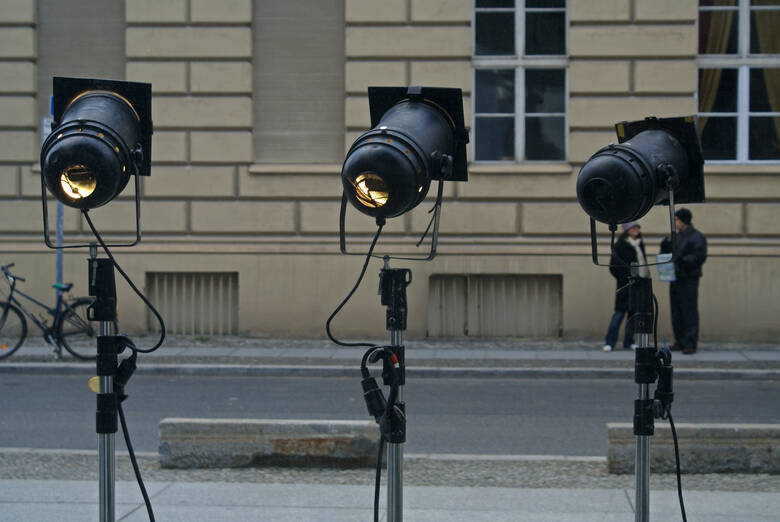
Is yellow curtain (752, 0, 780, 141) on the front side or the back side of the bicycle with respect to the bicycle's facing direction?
on the back side

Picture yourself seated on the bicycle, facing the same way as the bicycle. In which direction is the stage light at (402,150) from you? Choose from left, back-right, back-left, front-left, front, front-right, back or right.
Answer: left

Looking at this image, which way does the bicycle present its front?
to the viewer's left

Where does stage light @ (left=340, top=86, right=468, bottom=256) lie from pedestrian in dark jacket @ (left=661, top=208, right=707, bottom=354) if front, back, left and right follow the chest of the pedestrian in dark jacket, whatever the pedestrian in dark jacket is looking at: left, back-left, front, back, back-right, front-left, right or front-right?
left

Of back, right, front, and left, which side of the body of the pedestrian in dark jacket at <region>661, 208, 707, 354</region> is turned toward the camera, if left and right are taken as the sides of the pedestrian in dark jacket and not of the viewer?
left

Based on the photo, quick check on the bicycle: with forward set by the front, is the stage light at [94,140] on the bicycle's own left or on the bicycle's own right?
on the bicycle's own left

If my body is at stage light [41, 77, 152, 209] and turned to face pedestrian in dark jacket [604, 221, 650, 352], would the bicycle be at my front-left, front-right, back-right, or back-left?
front-left

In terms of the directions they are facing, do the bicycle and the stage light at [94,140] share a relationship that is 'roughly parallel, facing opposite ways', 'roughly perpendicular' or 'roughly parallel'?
roughly perpendicular

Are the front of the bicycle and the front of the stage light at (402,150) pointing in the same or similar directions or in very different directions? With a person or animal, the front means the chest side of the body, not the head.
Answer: very different directions
